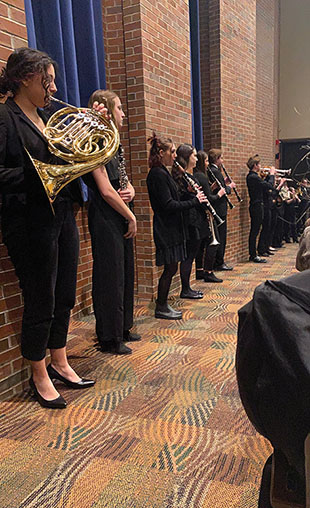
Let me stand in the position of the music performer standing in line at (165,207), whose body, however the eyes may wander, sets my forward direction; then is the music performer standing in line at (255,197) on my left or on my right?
on my left

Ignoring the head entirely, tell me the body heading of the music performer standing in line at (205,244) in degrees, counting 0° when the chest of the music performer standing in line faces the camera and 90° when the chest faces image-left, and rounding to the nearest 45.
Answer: approximately 270°

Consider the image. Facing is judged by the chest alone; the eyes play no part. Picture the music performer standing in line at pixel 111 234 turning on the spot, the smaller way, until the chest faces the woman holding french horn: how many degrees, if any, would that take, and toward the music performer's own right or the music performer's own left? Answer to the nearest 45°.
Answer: approximately 135° to the music performer's own right

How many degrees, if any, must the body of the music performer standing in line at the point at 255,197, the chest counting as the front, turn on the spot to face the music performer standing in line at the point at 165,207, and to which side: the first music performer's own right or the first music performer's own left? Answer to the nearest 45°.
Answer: approximately 90° to the first music performer's own right

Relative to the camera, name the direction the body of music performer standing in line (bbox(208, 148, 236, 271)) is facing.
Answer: to the viewer's right

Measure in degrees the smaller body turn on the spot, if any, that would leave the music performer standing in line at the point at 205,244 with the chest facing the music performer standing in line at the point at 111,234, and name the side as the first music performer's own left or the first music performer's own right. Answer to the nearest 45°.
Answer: approximately 90° to the first music performer's own right

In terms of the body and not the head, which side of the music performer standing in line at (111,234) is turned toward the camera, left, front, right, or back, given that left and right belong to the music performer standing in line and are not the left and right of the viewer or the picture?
right

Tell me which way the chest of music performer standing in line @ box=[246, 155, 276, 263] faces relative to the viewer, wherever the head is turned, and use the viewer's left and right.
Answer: facing to the right of the viewer

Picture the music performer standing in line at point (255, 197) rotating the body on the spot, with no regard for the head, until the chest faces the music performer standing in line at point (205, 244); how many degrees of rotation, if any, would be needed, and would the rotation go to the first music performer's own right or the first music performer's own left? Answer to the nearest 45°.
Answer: approximately 90° to the first music performer's own right

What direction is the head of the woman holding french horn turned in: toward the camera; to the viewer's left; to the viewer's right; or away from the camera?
to the viewer's right

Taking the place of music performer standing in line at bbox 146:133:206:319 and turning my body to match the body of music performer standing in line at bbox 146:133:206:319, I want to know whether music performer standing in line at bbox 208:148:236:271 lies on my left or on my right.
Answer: on my left

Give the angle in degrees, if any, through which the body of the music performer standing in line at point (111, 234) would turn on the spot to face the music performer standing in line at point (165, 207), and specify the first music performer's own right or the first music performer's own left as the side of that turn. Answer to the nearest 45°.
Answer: approximately 45° to the first music performer's own left

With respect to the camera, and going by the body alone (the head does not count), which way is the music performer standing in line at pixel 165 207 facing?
to the viewer's right
